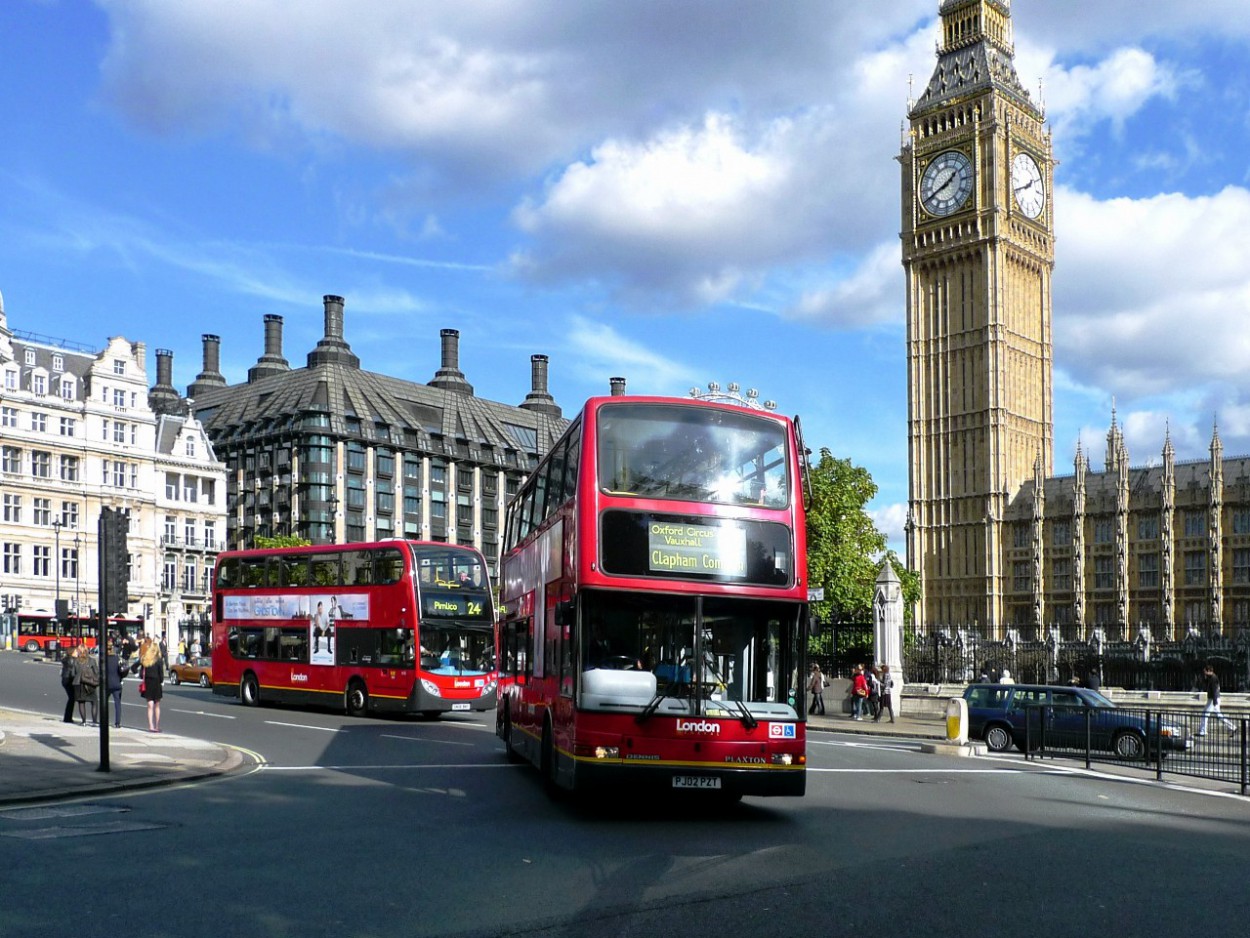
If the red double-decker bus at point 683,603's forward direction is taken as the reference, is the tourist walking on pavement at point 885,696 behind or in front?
behind

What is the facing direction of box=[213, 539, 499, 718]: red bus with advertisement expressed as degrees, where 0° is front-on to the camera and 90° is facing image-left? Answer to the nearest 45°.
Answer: approximately 315°

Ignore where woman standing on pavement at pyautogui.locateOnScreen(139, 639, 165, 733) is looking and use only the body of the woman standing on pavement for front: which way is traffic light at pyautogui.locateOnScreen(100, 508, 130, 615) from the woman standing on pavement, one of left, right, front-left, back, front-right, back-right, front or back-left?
back

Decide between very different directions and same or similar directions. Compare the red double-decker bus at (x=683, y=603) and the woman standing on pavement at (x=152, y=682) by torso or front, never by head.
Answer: very different directions

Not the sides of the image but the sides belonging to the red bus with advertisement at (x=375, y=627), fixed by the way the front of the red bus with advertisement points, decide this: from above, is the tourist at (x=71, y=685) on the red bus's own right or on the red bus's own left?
on the red bus's own right

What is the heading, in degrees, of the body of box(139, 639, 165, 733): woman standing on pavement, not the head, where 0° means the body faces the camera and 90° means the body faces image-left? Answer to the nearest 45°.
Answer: approximately 180°

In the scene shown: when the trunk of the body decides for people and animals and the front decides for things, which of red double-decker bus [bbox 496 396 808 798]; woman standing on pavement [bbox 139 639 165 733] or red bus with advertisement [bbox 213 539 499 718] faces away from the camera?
the woman standing on pavement

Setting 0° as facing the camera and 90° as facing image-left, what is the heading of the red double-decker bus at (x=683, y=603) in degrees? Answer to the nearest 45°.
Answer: approximately 0°

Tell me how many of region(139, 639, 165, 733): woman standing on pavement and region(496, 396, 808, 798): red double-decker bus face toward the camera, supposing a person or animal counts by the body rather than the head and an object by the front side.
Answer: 1
